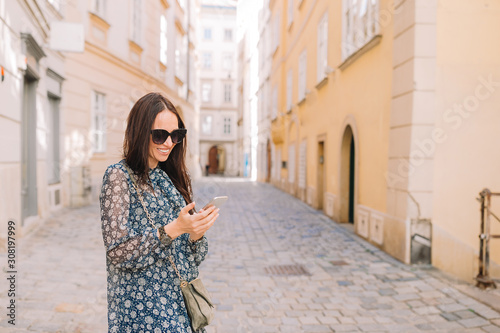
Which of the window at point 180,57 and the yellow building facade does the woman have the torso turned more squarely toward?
the yellow building facade

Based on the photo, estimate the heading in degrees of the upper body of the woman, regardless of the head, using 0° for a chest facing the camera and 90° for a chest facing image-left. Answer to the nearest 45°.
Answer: approximately 315°

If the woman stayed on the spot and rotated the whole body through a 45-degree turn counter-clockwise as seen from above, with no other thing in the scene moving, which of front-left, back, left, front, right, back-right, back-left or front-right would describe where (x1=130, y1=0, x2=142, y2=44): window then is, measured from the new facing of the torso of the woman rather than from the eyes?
left

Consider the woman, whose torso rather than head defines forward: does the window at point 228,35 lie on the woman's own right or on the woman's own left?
on the woman's own left

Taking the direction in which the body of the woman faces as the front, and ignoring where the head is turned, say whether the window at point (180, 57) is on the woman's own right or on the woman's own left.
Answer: on the woman's own left

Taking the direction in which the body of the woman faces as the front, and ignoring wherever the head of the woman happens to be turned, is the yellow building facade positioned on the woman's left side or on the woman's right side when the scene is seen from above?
on the woman's left side

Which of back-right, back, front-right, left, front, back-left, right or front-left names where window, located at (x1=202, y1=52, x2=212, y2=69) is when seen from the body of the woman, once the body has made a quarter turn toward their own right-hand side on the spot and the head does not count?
back-right

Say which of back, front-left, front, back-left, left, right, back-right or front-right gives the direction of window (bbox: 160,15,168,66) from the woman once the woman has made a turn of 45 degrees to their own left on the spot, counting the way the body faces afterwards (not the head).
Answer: left

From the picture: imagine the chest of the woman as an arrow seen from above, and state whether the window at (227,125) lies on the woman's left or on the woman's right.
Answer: on the woman's left

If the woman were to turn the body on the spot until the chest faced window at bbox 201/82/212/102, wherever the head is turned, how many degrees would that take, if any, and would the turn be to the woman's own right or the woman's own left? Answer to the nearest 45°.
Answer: approximately 135° to the woman's own left

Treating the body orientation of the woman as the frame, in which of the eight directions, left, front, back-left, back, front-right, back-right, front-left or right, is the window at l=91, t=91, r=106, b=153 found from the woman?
back-left

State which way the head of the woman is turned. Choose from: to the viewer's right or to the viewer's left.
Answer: to the viewer's right
